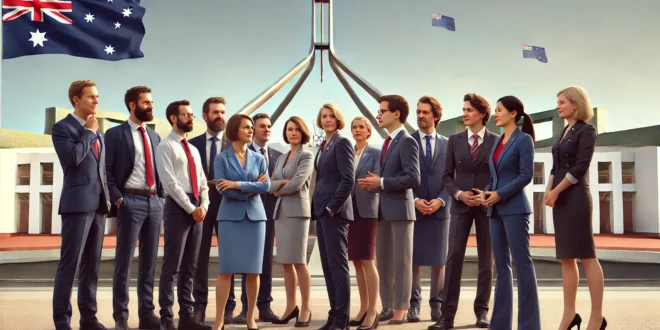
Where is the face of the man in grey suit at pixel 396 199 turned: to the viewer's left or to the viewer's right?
to the viewer's left

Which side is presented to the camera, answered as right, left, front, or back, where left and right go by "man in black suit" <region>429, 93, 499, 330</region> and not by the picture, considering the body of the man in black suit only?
front

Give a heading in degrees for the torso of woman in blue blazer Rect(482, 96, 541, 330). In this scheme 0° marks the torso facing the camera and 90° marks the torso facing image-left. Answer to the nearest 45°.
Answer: approximately 45°

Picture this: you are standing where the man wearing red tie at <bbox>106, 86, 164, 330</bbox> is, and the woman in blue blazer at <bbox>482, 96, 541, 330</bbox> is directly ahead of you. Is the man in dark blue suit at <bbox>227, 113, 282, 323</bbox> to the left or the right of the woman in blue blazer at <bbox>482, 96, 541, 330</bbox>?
left

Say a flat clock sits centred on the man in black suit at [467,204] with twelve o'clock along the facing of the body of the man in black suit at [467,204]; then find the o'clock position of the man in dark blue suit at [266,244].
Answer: the man in dark blue suit at [266,244] is roughly at 3 o'clock from the man in black suit at [467,204].

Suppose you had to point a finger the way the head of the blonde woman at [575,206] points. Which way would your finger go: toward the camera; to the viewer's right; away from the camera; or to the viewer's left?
to the viewer's left

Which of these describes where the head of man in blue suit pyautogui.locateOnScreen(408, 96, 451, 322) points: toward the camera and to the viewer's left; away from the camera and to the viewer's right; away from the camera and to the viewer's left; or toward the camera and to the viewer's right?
toward the camera and to the viewer's left

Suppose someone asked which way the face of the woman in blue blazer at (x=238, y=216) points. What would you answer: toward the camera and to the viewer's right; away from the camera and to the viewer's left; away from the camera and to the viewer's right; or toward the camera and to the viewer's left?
toward the camera and to the viewer's right

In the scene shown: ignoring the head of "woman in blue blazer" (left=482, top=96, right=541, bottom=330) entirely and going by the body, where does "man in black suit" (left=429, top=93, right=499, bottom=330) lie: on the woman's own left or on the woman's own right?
on the woman's own right

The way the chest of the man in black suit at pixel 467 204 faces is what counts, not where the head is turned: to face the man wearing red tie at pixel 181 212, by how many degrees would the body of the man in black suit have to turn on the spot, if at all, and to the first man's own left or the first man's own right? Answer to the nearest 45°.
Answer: approximately 90° to the first man's own right

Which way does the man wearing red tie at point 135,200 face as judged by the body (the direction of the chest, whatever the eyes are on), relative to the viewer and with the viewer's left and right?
facing the viewer and to the right of the viewer

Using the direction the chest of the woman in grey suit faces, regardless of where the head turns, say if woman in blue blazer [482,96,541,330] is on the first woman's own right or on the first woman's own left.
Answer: on the first woman's own left

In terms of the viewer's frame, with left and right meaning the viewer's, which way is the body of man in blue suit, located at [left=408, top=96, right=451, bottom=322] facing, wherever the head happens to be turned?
facing the viewer
